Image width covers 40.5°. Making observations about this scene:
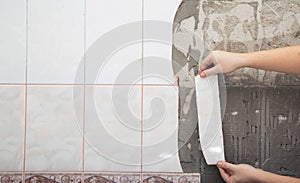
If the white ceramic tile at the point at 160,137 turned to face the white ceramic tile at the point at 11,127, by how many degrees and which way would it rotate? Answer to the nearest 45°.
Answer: approximately 90° to its right

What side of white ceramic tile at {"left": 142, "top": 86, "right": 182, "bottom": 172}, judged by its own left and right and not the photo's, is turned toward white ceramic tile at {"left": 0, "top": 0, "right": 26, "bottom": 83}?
right

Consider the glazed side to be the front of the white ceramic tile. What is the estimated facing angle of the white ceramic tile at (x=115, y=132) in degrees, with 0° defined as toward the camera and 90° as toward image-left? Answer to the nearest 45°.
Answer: approximately 0°
